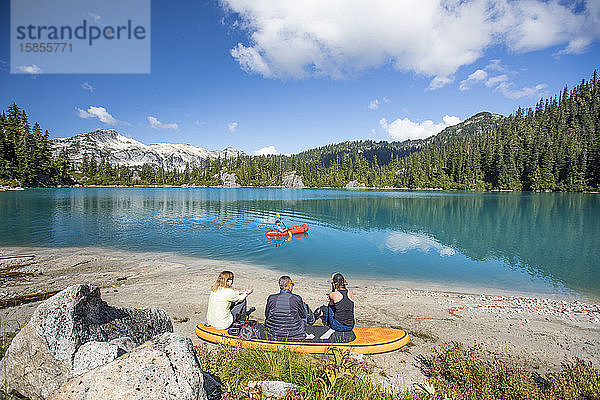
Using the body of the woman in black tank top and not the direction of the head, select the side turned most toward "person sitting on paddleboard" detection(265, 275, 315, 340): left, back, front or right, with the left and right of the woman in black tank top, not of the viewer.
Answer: left

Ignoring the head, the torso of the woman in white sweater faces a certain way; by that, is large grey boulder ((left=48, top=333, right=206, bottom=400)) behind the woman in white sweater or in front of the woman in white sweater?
behind

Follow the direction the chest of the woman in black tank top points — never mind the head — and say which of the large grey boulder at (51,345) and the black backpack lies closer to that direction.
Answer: the black backpack

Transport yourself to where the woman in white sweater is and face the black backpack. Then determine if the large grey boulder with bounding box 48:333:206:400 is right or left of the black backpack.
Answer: right

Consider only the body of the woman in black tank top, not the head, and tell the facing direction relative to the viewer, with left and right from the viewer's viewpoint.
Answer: facing away from the viewer and to the left of the viewer

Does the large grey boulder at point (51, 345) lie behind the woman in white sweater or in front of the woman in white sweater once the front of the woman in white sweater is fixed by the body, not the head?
behind

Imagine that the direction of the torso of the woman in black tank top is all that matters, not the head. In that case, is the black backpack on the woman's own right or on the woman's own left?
on the woman's own left

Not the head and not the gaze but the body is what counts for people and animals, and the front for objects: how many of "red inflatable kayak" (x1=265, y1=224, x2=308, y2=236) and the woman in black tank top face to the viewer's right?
1

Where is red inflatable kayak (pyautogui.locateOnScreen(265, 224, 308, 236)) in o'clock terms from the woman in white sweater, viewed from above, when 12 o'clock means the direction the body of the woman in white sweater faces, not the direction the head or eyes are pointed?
The red inflatable kayak is roughly at 11 o'clock from the woman in white sweater.

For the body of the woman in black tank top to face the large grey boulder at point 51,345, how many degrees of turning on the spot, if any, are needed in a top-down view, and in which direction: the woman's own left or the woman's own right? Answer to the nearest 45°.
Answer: approximately 90° to the woman's own left

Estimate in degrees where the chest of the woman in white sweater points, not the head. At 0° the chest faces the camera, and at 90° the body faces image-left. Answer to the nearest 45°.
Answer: approximately 225°

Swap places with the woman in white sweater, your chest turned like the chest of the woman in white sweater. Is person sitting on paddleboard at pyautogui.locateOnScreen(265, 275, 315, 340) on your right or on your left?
on your right

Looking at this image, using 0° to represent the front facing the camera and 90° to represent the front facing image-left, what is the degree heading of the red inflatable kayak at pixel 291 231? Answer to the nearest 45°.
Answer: approximately 270°
